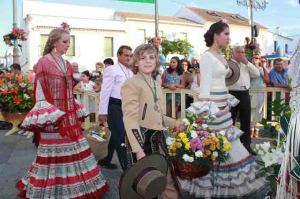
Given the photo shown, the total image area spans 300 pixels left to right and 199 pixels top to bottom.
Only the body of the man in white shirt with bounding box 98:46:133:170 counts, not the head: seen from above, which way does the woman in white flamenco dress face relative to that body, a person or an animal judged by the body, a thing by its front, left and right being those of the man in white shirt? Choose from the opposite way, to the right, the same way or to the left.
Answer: the same way

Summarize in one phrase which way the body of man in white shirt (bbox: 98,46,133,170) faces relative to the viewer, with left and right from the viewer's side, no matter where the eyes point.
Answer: facing the viewer and to the right of the viewer

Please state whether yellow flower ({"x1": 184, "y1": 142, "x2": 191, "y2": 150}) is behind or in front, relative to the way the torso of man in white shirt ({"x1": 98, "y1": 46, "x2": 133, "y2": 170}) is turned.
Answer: in front

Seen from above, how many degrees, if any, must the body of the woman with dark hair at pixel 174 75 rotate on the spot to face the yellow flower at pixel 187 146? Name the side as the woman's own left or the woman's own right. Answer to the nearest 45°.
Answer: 0° — they already face it

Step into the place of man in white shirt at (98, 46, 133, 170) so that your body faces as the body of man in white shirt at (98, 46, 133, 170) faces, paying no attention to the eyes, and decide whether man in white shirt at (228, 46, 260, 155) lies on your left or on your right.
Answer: on your left

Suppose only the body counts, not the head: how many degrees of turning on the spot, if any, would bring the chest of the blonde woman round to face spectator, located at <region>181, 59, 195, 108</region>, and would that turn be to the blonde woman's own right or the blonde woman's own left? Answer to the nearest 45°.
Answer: approximately 90° to the blonde woman's own left

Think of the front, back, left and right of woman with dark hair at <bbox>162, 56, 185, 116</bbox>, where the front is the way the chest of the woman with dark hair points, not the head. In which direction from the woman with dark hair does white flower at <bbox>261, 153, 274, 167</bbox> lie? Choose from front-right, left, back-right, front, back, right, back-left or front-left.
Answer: front

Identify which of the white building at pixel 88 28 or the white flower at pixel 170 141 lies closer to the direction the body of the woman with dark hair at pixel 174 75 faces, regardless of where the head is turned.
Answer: the white flower

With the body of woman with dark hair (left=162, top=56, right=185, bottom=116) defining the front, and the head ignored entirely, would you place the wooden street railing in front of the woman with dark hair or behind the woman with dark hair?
in front

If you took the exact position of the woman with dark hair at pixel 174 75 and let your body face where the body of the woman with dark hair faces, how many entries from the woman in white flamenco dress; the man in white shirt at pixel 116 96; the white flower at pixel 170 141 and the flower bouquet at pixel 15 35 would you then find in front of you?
3

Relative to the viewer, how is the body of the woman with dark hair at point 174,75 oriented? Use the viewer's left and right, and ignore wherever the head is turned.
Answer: facing the viewer

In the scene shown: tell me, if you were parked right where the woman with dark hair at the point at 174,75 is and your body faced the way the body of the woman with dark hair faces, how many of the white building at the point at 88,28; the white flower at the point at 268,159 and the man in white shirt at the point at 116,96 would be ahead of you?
2

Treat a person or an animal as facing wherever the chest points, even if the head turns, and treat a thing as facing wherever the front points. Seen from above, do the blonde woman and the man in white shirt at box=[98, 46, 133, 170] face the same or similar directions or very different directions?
same or similar directions

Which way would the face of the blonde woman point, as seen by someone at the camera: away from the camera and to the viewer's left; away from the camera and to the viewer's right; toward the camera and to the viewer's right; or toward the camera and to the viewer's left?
toward the camera and to the viewer's right

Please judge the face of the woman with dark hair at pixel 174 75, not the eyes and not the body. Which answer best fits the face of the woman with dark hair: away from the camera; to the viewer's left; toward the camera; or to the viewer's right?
toward the camera

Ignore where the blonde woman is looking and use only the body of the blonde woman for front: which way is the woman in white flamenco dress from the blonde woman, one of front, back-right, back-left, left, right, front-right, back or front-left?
front-left
